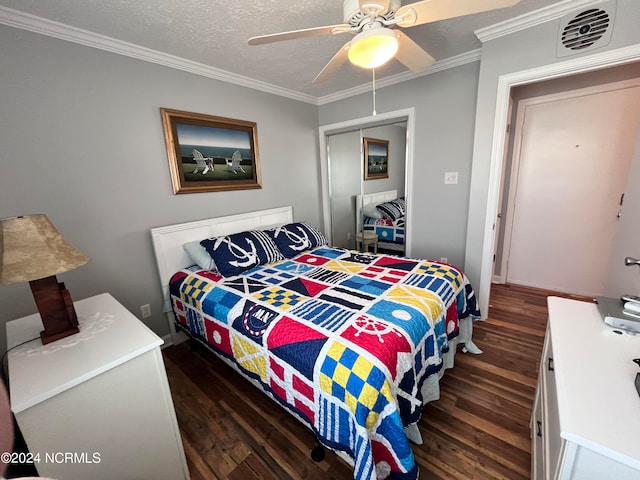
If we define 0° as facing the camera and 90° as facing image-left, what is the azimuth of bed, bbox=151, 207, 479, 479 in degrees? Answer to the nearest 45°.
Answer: approximately 315°

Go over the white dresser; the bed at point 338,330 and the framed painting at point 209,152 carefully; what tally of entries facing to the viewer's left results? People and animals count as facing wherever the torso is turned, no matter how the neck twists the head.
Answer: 1

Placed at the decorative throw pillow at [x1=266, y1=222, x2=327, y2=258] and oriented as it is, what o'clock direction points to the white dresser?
The white dresser is roughly at 1 o'clock from the decorative throw pillow.

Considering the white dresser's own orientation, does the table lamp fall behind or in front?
in front

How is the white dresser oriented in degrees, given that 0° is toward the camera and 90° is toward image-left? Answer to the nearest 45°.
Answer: approximately 90°

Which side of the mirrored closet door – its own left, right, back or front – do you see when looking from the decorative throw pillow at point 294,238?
front

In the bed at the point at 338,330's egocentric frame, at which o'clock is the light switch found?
The light switch is roughly at 9 o'clock from the bed.

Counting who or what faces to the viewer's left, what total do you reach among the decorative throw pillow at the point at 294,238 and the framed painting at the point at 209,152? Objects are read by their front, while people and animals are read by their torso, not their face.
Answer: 0

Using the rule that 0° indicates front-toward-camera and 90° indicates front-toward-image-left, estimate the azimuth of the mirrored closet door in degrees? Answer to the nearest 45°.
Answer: approximately 45°

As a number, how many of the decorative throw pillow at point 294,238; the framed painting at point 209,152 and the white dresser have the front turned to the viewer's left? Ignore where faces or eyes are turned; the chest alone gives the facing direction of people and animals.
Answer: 1

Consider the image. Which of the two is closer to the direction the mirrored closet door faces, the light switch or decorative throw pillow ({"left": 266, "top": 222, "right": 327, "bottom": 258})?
the decorative throw pillow

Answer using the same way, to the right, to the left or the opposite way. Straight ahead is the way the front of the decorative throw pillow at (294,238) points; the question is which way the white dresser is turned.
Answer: the opposite way

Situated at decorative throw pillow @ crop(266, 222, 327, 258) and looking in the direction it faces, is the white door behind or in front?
in front

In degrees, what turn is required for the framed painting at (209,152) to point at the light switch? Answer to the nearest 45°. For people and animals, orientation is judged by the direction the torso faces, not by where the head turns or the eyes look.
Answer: approximately 45° to its left
